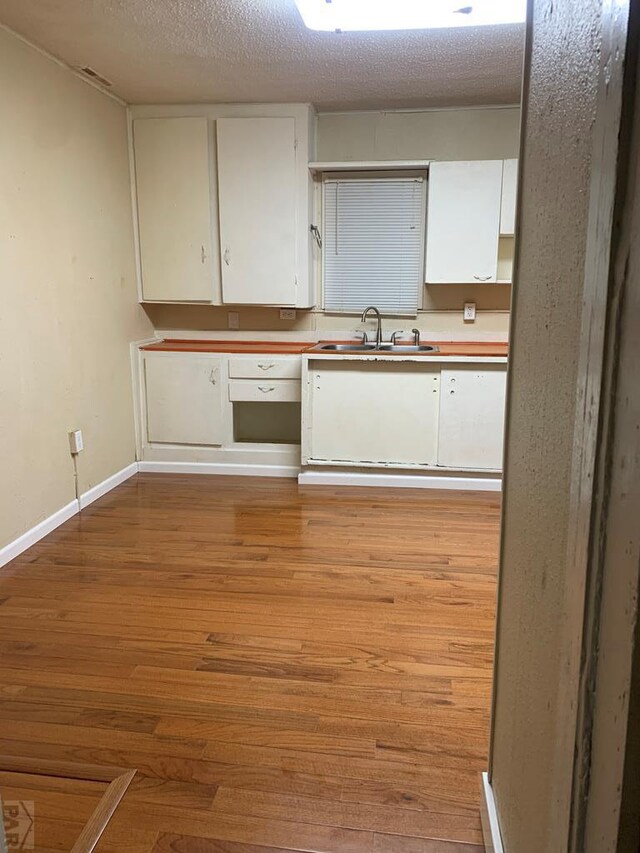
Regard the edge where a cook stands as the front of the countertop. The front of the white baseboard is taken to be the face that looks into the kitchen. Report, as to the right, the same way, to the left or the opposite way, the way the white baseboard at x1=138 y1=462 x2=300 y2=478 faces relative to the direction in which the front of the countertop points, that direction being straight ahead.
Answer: the same way

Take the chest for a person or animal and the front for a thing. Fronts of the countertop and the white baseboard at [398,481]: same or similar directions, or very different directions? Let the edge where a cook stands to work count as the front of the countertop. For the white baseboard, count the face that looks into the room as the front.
same or similar directions

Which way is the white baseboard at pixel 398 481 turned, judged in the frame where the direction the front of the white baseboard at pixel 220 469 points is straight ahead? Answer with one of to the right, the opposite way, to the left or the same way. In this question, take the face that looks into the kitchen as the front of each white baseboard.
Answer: the same way

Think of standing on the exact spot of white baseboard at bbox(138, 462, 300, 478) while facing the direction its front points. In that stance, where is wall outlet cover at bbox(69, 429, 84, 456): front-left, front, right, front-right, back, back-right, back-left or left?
front-right

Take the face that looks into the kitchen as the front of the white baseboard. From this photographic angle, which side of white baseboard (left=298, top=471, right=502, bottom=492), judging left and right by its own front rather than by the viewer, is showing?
front

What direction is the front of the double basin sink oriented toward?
toward the camera

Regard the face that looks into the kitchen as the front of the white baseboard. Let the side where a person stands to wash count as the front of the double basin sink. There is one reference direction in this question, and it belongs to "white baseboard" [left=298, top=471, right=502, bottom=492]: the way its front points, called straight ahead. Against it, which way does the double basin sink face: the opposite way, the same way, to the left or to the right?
the same way

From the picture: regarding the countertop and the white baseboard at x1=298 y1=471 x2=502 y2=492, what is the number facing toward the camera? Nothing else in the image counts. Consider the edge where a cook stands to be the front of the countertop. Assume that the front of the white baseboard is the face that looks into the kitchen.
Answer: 2

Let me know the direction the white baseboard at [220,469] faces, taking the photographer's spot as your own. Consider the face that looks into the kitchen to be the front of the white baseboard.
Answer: facing the viewer

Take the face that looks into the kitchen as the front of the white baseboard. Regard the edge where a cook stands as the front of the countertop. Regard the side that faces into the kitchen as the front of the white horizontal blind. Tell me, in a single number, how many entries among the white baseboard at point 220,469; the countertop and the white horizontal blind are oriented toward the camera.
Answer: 3

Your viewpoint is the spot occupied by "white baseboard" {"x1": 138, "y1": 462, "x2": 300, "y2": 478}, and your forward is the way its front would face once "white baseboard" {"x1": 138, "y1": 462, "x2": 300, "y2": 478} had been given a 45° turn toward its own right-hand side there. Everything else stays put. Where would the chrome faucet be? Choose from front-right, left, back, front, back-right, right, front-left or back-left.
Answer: back-left

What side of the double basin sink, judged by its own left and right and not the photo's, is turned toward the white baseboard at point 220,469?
right

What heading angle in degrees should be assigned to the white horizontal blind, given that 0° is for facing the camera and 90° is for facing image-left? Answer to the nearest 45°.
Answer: approximately 0°
